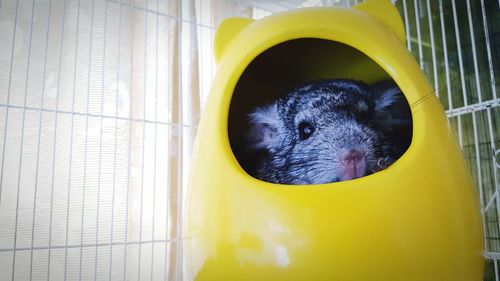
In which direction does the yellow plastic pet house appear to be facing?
toward the camera
